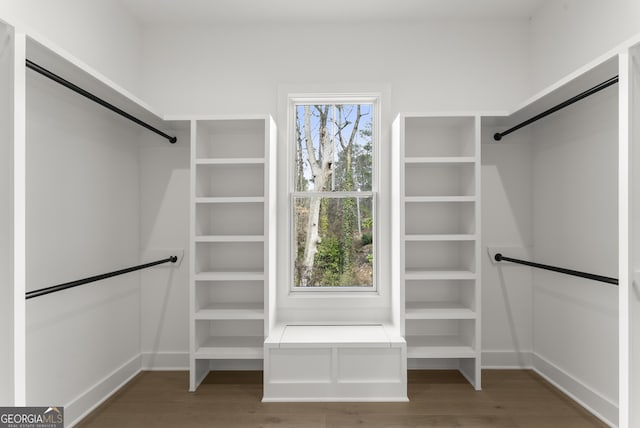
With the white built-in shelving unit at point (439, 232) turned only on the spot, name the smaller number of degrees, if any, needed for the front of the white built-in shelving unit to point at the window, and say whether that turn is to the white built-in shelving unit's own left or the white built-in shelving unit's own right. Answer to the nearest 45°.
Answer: approximately 90° to the white built-in shelving unit's own right

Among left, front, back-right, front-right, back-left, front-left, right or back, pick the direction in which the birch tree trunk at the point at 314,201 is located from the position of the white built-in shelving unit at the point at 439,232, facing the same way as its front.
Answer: back

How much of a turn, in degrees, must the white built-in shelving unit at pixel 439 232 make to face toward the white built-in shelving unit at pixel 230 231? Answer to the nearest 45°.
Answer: approximately 90° to its right

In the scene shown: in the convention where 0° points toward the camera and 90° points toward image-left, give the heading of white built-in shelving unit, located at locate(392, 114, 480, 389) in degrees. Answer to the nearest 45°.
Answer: approximately 0°

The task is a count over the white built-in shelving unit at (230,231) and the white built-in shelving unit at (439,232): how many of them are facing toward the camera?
2

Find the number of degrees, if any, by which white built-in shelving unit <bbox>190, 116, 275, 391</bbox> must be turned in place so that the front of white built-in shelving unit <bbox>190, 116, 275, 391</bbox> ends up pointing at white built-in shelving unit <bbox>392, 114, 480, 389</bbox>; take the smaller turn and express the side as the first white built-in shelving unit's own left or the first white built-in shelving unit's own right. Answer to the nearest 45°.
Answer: approximately 90° to the first white built-in shelving unit's own left

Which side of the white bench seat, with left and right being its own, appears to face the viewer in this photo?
front

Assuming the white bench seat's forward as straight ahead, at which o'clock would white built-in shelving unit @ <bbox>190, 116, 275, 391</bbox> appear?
The white built-in shelving unit is roughly at 4 o'clock from the white bench seat.

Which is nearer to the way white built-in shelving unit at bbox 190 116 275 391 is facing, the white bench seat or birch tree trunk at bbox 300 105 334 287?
the white bench seat

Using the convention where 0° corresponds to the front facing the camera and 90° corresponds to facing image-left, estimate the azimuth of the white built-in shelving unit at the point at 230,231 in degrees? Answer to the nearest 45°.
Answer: approximately 0°

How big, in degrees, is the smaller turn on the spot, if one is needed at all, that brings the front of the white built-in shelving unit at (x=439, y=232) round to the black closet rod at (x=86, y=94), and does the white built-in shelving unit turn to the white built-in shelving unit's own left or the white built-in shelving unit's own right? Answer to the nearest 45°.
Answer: approximately 45° to the white built-in shelving unit's own right
